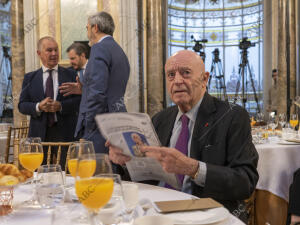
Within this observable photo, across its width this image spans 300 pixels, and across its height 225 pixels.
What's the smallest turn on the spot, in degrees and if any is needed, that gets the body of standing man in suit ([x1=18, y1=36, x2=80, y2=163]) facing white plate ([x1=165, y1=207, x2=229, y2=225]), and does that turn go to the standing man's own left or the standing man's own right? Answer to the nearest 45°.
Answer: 0° — they already face it

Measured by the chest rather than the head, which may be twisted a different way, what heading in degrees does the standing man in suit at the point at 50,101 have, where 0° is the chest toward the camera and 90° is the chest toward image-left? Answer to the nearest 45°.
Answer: approximately 0°

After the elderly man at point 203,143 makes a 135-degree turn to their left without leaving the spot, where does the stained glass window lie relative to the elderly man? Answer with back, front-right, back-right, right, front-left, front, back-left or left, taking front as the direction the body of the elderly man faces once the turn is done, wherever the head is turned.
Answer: left

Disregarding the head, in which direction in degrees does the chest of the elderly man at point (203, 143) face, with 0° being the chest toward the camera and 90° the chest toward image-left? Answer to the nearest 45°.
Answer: approximately 45°

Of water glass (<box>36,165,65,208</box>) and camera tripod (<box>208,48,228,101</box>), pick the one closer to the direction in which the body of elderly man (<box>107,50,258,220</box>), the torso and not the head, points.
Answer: the water glass

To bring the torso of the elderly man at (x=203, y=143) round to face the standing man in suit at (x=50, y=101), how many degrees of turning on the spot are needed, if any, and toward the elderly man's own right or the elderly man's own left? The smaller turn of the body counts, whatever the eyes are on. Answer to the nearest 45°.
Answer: approximately 90° to the elderly man's own right

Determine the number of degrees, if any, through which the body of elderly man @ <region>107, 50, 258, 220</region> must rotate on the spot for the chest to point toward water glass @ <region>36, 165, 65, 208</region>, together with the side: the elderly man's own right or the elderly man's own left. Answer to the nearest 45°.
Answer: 0° — they already face it
